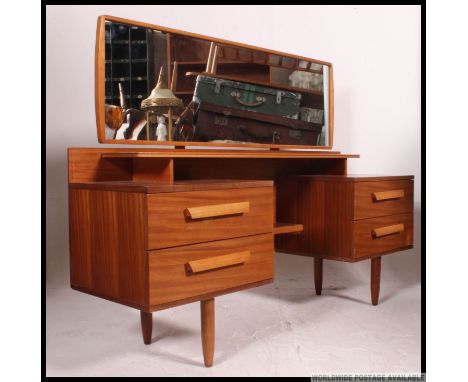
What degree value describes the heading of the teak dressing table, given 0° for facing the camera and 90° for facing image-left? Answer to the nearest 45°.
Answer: approximately 315°
